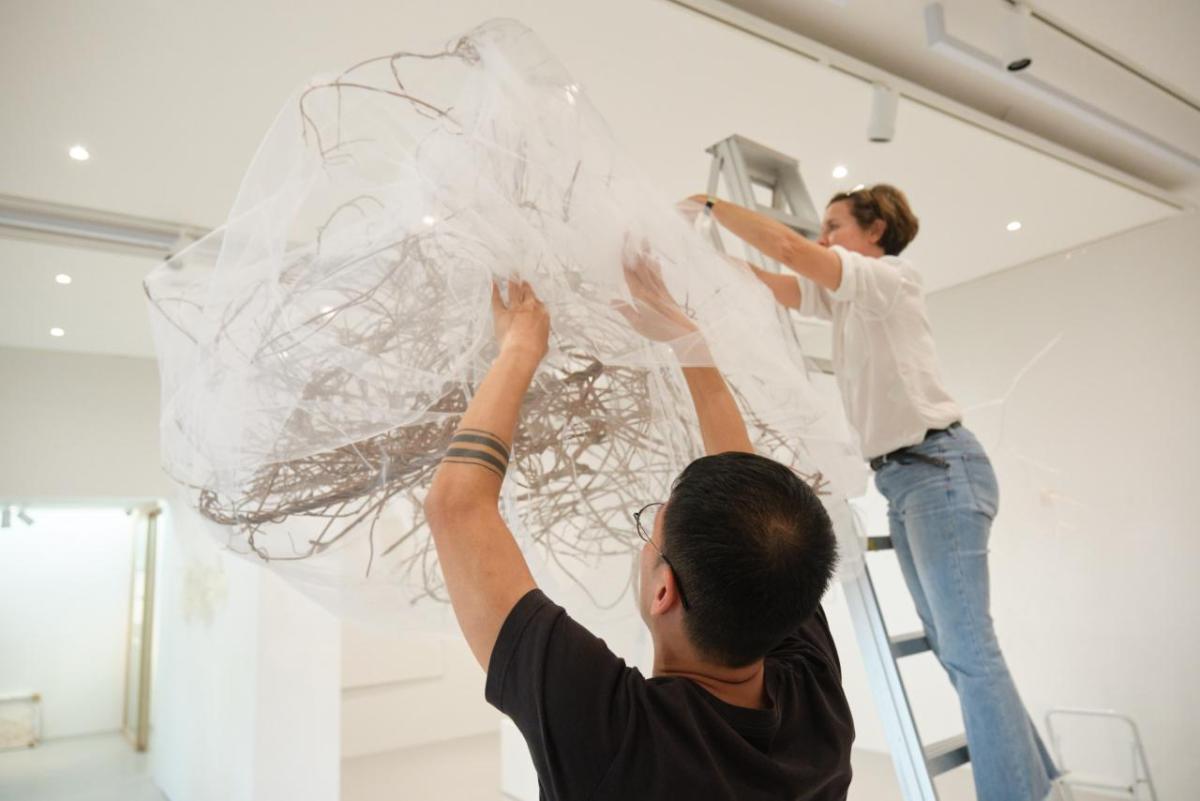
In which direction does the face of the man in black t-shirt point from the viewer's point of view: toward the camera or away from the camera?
away from the camera

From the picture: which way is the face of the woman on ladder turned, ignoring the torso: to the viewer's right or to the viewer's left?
to the viewer's left

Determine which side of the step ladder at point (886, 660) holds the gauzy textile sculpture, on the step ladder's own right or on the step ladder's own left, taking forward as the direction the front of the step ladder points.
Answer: on the step ladder's own right

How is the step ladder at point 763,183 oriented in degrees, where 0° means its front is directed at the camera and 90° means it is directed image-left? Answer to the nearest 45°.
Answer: approximately 315°

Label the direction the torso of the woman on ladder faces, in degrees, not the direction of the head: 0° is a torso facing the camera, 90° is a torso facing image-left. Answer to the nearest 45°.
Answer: approximately 90°
